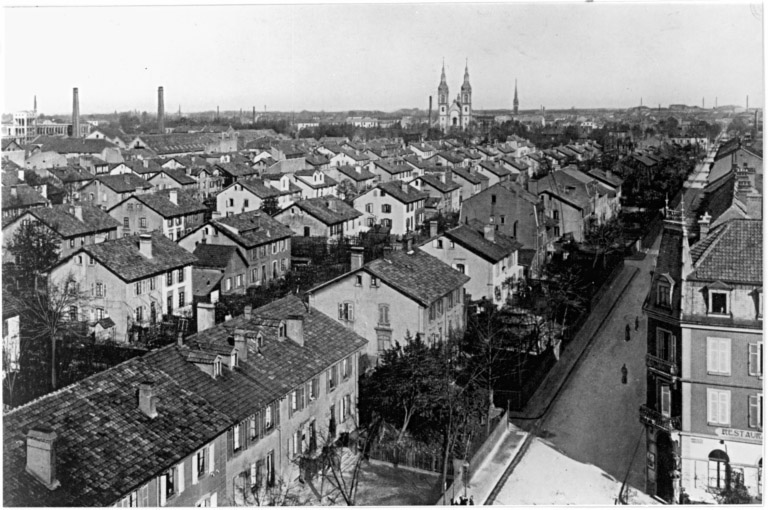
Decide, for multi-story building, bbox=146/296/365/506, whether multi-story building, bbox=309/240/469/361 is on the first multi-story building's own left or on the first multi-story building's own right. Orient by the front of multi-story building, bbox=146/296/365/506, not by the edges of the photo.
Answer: on the first multi-story building's own left

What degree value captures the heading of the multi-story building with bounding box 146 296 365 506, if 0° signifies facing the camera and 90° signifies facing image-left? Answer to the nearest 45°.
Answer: approximately 315°

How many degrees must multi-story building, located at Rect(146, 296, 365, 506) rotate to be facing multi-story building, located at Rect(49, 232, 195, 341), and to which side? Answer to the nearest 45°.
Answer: approximately 135° to its left

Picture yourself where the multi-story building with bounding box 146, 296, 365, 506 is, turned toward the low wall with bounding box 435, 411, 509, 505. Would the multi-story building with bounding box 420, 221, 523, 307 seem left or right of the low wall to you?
left

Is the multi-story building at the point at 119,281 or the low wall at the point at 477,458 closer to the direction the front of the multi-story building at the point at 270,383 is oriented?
the low wall

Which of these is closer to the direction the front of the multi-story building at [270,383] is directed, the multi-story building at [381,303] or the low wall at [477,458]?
the low wall

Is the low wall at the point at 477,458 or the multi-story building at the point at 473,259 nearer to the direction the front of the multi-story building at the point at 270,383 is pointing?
the low wall

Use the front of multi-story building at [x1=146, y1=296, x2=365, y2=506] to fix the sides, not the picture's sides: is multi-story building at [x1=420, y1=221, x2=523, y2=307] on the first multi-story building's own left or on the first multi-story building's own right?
on the first multi-story building's own left

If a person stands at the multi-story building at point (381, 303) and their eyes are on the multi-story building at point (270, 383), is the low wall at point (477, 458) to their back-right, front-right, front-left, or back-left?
front-left

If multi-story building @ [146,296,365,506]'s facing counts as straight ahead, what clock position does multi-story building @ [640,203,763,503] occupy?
multi-story building @ [640,203,763,503] is roughly at 11 o'clock from multi-story building @ [146,296,365,506].
